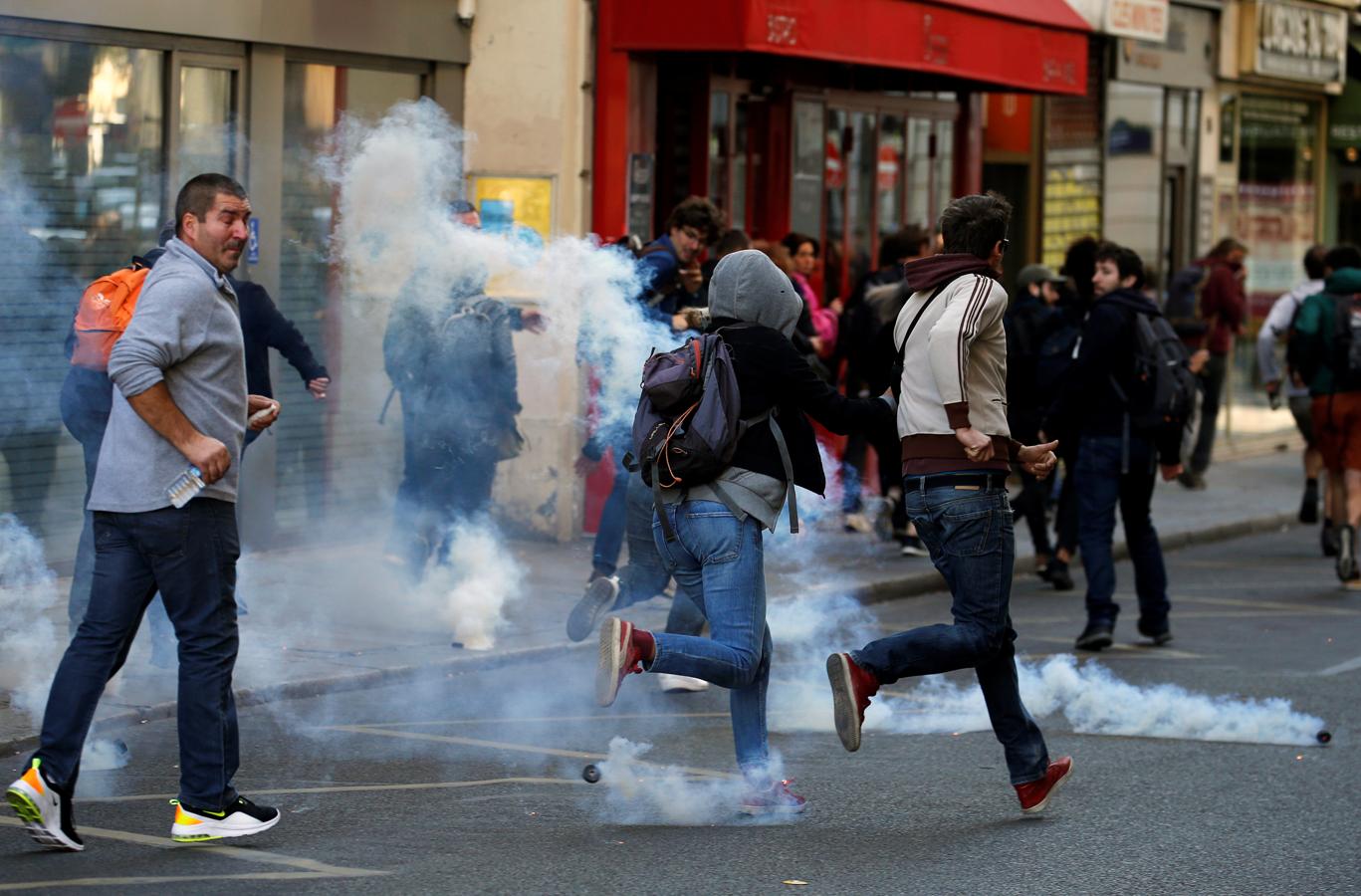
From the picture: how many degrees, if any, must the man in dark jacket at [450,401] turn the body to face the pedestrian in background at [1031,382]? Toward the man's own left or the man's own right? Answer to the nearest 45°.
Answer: approximately 90° to the man's own right

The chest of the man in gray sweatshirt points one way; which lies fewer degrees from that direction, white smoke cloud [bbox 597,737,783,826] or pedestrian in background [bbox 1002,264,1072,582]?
the white smoke cloud

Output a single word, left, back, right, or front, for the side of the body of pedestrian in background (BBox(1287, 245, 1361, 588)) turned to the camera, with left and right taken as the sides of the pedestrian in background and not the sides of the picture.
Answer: back

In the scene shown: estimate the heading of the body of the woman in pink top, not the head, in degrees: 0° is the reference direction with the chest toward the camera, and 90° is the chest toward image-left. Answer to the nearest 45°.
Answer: approximately 315°

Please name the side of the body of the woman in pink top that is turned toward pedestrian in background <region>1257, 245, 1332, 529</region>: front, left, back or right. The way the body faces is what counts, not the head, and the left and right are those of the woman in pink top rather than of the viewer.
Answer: left
